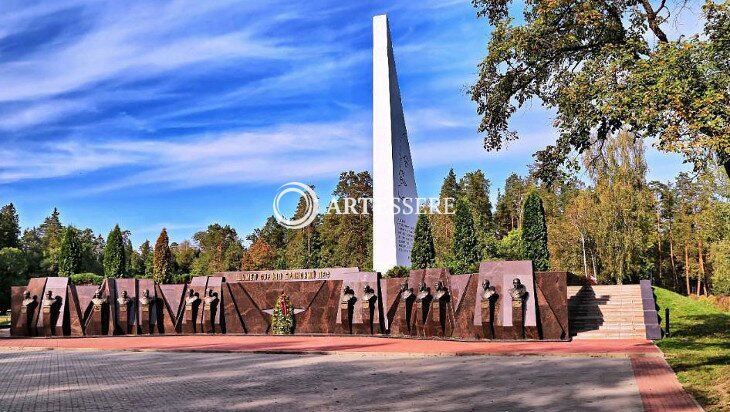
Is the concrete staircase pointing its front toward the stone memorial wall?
no

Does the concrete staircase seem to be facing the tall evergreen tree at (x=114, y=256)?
no

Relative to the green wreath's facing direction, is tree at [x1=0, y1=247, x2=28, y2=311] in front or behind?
behind

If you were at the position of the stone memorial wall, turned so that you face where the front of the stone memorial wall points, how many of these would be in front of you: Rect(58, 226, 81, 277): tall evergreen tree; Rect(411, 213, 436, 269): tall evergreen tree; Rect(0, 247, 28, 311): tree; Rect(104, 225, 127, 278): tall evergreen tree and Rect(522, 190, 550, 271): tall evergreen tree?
0

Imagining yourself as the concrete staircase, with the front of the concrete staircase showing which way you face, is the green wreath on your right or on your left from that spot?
on your right

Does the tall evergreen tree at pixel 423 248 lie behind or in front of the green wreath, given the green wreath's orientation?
behind

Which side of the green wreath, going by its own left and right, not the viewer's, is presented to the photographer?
front

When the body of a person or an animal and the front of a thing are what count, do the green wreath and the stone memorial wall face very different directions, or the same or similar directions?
same or similar directions

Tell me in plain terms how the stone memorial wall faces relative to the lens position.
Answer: facing the viewer

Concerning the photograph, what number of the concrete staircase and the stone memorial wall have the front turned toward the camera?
2

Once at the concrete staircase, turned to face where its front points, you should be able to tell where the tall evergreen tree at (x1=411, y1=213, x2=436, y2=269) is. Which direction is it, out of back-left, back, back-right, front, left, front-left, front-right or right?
back-right

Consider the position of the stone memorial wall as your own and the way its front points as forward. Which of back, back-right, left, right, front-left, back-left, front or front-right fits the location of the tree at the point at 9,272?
back-right

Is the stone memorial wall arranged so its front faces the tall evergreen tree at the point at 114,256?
no

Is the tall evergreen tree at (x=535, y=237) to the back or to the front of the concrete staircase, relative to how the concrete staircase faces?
to the back

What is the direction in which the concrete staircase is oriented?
toward the camera
